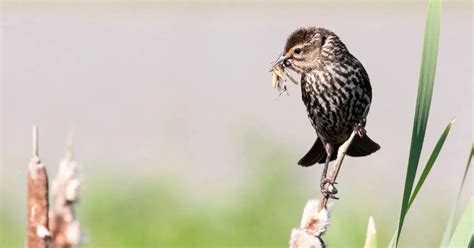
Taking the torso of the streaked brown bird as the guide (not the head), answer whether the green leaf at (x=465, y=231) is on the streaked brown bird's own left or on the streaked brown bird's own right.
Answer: on the streaked brown bird's own left

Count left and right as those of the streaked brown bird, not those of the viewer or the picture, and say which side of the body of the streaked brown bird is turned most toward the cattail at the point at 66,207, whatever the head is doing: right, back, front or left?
right

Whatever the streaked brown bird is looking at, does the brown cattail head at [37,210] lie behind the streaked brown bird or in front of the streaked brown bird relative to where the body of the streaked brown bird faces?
in front

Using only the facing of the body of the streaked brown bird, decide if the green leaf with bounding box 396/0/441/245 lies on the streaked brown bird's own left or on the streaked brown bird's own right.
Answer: on the streaked brown bird's own left

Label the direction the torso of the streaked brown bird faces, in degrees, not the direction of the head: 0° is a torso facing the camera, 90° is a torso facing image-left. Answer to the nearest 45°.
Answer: approximately 45°
